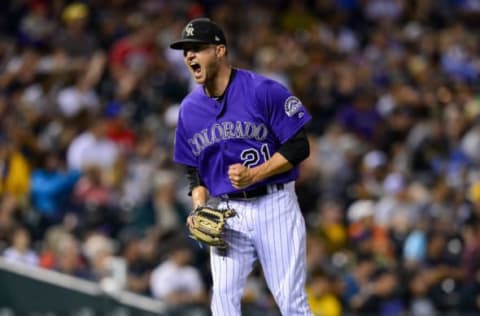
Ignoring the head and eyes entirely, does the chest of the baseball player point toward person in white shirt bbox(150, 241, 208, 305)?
no

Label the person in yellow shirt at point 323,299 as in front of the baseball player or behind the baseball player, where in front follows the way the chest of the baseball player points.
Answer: behind

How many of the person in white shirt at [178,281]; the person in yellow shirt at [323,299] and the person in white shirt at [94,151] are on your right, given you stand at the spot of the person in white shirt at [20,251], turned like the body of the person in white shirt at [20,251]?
0

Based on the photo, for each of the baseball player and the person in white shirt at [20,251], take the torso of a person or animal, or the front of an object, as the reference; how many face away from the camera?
0

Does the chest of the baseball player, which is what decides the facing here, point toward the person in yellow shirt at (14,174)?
no

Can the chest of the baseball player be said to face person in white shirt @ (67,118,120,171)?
no

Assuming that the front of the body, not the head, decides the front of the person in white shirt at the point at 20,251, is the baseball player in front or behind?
in front

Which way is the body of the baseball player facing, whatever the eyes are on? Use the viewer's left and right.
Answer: facing the viewer and to the left of the viewer

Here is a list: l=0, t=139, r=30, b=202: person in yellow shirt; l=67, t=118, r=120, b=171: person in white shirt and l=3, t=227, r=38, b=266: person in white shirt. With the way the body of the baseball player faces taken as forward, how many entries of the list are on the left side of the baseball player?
0

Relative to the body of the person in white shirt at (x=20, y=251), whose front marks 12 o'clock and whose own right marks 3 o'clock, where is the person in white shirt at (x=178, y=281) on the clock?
the person in white shirt at (x=178, y=281) is roughly at 10 o'clock from the person in white shirt at (x=20, y=251).

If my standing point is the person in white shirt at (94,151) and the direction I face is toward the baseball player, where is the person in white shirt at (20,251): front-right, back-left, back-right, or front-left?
front-right

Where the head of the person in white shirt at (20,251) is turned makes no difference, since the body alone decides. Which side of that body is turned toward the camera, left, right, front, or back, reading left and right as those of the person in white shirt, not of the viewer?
front

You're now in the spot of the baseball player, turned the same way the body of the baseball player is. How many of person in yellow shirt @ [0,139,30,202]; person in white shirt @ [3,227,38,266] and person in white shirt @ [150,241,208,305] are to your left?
0
